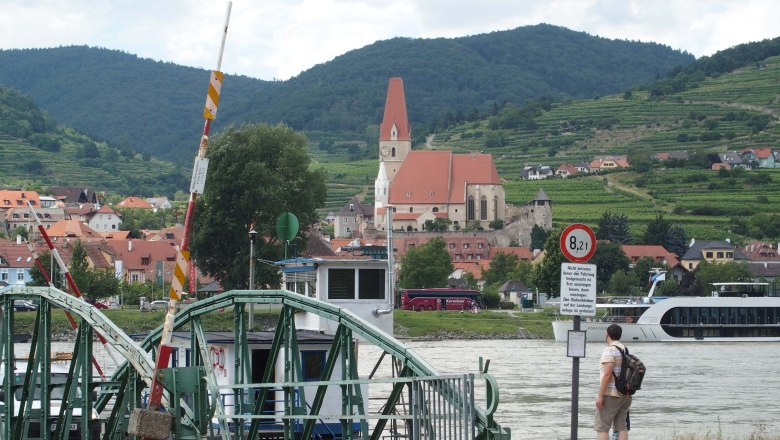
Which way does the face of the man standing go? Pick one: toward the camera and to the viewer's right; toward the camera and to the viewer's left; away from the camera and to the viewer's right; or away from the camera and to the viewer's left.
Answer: away from the camera and to the viewer's left

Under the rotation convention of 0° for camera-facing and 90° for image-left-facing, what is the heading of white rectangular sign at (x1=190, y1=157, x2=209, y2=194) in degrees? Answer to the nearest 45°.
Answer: approximately 0°

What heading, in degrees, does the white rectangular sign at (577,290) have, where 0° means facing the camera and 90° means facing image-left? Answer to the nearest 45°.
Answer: approximately 0°

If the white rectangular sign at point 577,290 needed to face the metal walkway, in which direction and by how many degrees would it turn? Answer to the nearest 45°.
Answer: approximately 90° to its right

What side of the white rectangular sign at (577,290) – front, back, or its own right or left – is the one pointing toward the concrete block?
right

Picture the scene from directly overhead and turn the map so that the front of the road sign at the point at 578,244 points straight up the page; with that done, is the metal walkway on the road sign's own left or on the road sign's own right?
on the road sign's own right

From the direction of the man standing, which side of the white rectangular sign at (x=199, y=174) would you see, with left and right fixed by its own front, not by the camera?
left
